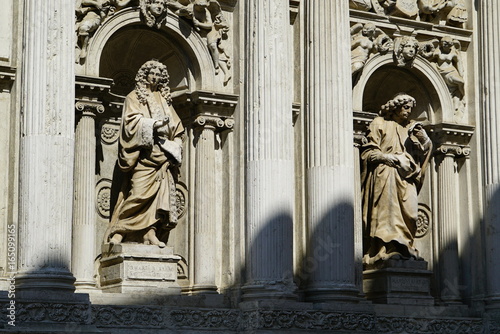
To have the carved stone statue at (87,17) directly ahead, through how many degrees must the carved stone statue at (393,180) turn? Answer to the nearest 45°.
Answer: approximately 90° to its right

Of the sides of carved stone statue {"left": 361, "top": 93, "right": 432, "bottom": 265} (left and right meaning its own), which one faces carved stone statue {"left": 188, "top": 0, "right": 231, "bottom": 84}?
right

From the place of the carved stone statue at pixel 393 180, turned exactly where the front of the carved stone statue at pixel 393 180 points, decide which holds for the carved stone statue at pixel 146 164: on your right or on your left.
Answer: on your right
